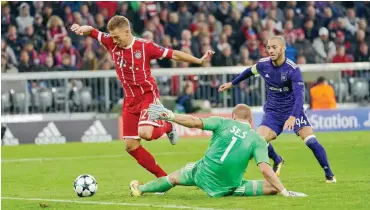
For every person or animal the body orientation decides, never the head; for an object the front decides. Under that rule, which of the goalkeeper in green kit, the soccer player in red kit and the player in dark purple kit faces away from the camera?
the goalkeeper in green kit

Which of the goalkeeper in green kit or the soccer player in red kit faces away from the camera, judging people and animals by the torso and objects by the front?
the goalkeeper in green kit

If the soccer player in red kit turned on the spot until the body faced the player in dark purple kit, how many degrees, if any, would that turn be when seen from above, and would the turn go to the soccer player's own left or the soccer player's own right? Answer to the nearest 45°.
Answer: approximately 135° to the soccer player's own left

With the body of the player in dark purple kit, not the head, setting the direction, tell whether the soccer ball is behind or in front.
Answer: in front

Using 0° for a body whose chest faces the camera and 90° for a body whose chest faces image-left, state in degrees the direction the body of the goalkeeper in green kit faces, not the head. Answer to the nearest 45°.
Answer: approximately 180°
